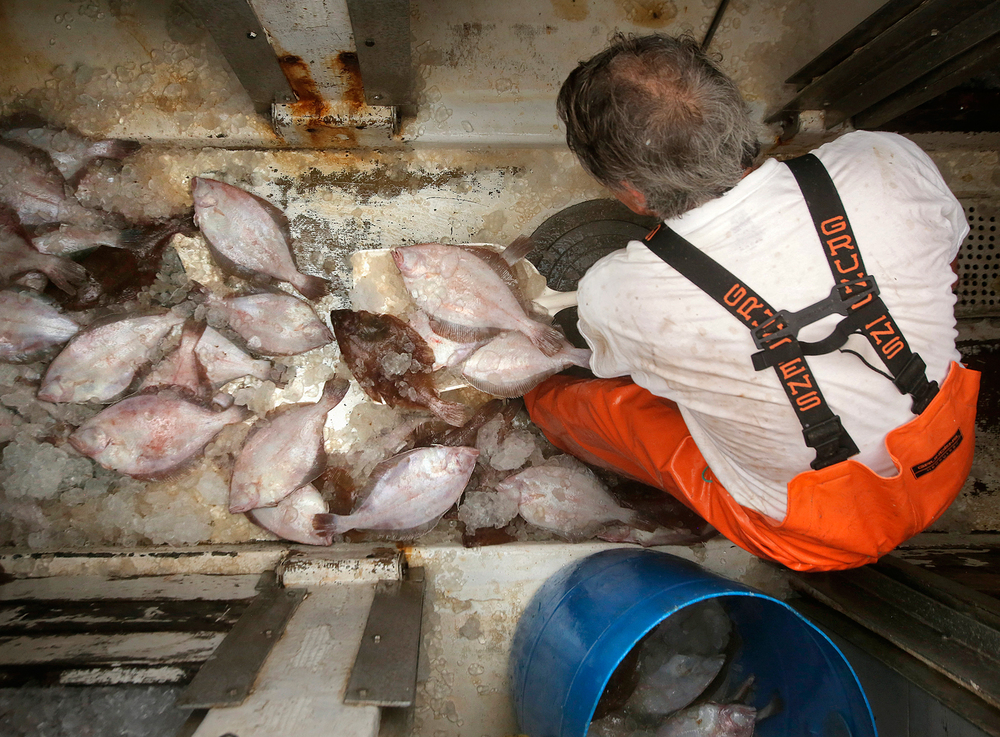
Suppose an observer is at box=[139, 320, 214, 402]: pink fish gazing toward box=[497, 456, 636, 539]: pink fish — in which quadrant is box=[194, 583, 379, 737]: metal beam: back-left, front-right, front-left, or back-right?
front-right

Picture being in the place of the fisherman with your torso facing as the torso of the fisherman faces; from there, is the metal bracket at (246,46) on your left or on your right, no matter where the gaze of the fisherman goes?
on your left

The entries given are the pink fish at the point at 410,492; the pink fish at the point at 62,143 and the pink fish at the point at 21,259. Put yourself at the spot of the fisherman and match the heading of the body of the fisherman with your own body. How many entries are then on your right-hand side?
0

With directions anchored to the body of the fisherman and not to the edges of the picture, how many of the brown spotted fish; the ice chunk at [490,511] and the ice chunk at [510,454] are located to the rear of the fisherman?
0

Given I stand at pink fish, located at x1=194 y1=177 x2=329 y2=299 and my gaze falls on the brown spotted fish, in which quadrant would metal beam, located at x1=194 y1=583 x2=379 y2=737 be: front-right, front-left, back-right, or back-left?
front-right

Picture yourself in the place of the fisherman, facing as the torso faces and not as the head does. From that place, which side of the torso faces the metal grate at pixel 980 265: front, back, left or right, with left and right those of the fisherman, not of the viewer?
right

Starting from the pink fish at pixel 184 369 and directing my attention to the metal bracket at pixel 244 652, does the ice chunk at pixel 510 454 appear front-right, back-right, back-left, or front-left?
front-left

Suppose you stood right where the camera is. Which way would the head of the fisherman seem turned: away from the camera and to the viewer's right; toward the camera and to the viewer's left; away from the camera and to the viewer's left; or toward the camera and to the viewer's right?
away from the camera and to the viewer's left

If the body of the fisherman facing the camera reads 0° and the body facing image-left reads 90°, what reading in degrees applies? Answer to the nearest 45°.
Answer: approximately 135°
